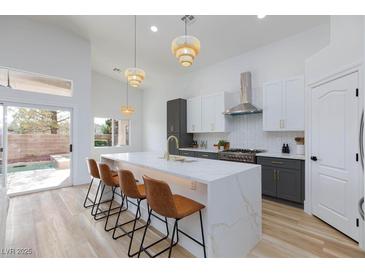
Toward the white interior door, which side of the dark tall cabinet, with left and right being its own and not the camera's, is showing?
left

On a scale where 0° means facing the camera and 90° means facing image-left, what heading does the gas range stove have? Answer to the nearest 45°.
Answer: approximately 45°

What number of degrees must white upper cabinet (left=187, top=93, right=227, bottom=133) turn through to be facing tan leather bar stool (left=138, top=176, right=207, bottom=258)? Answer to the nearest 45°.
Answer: approximately 45° to its left

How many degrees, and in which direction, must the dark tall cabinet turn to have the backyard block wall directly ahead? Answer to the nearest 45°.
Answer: approximately 45° to its right

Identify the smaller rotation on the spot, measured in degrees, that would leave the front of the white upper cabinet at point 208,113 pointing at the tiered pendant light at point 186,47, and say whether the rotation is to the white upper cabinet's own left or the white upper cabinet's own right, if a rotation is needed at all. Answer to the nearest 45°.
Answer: approximately 45° to the white upper cabinet's own left
